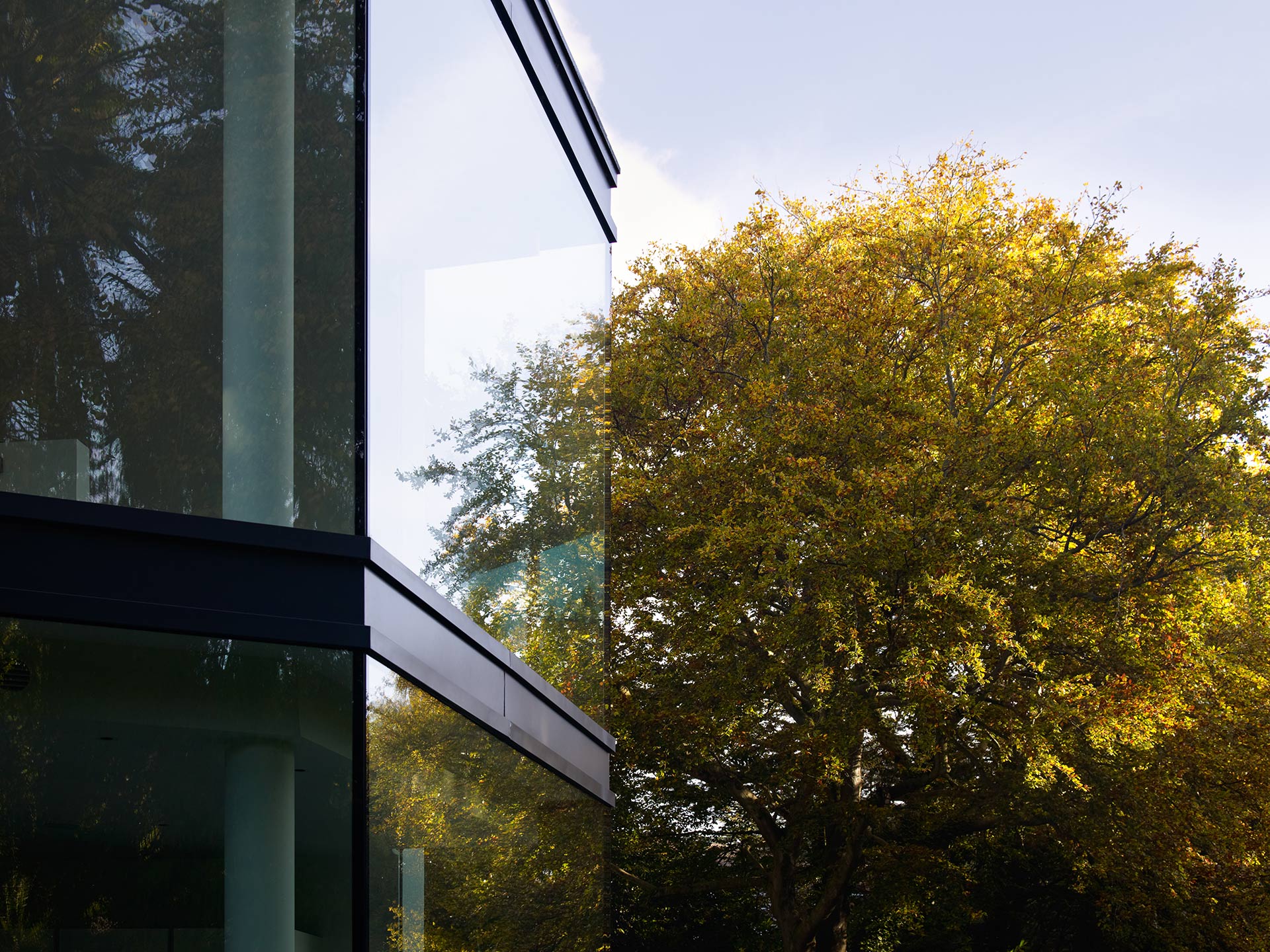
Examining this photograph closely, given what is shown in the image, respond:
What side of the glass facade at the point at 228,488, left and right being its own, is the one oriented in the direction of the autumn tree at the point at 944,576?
left

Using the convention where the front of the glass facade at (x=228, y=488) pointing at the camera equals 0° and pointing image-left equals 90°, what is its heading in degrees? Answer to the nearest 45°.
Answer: approximately 315°
